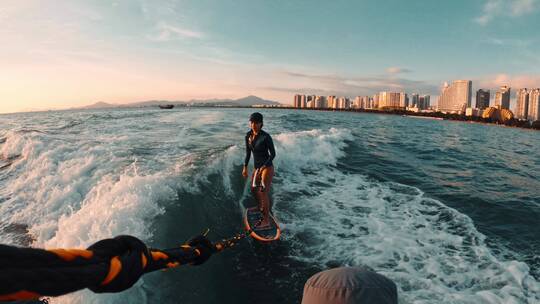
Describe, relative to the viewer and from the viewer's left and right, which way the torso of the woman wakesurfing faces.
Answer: facing the viewer and to the left of the viewer

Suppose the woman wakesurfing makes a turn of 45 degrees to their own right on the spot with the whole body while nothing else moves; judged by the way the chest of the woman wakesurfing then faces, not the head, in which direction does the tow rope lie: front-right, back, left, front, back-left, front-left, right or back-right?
left
